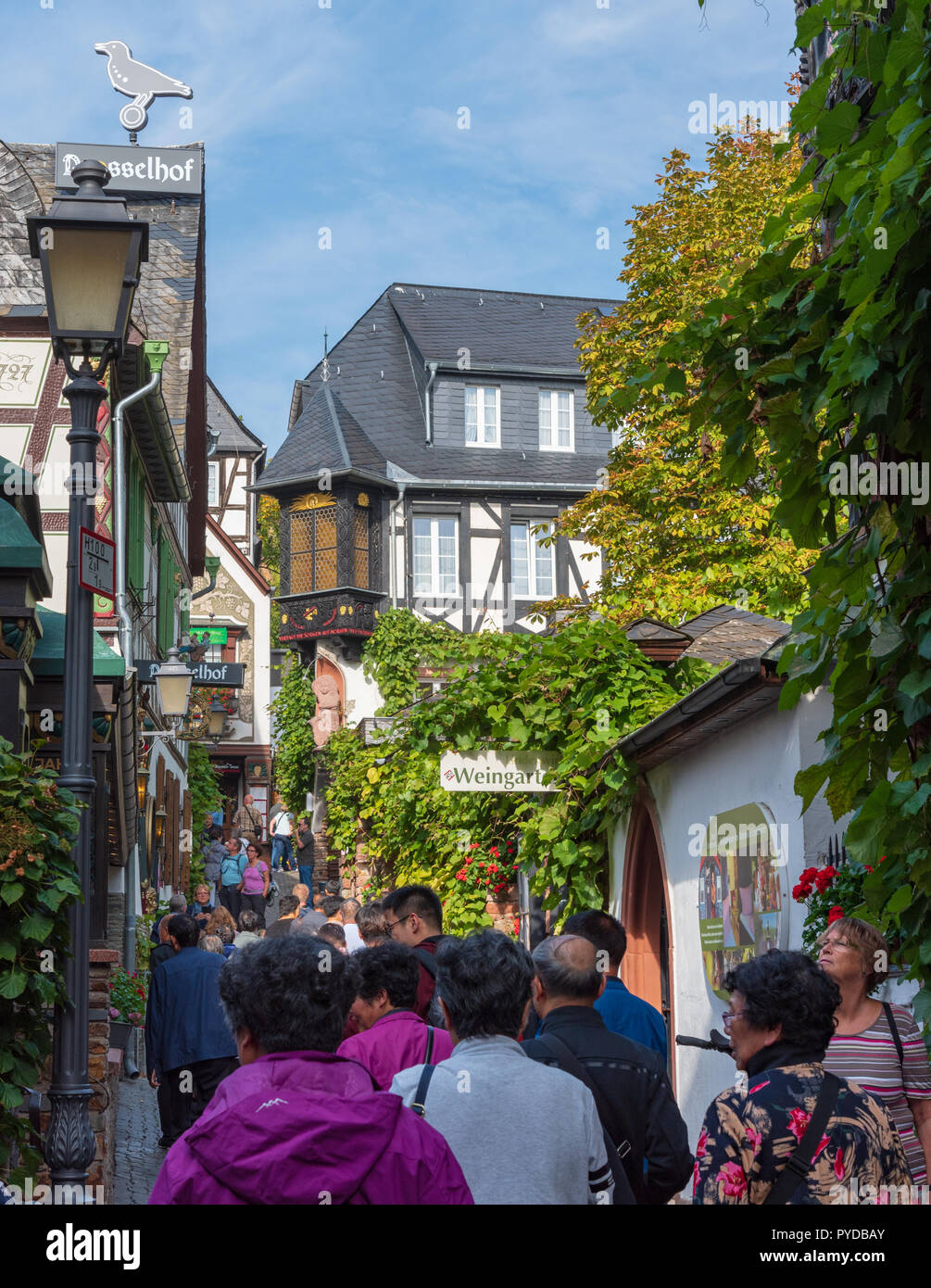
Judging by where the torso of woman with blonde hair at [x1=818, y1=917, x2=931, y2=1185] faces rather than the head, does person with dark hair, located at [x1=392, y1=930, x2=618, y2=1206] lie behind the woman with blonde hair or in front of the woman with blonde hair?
in front

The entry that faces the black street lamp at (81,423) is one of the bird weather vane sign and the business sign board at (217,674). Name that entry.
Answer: the business sign board

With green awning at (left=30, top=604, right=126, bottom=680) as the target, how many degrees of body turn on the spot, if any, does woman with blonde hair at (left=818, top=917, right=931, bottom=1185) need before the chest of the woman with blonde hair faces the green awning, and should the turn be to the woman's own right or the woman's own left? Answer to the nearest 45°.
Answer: approximately 90° to the woman's own right

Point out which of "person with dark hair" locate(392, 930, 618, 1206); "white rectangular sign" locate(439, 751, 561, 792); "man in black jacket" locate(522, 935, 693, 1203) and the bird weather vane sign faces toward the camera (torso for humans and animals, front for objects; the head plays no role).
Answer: the white rectangular sign

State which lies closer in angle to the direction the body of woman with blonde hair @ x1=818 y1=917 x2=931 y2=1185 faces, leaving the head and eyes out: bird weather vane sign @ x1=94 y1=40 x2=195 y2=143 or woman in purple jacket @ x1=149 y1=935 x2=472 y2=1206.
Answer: the woman in purple jacket

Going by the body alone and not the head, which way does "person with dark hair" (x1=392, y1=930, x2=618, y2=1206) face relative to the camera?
away from the camera

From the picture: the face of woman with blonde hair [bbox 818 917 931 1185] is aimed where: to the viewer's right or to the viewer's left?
to the viewer's left

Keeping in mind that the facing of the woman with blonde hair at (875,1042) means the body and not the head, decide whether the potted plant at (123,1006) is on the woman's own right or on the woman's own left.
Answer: on the woman's own right

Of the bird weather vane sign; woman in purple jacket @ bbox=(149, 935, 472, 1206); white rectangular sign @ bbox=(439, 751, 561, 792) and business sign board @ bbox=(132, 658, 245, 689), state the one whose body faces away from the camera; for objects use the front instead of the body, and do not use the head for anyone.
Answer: the woman in purple jacket

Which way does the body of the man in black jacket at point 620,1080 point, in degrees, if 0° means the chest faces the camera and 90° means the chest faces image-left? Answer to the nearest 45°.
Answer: approximately 135°

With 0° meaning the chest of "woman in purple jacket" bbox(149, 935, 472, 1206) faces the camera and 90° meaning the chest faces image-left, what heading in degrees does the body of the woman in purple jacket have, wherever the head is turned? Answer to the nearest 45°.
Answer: approximately 180°

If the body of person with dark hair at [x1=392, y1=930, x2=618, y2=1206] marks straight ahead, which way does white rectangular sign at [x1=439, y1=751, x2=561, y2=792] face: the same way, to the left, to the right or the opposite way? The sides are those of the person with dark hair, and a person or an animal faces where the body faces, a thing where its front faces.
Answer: the opposite way

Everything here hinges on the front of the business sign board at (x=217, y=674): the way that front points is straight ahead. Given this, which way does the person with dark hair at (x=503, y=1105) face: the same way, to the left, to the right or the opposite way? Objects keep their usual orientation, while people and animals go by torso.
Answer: the opposite way

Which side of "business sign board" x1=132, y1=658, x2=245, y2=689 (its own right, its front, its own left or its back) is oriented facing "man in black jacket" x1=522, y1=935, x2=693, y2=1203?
front

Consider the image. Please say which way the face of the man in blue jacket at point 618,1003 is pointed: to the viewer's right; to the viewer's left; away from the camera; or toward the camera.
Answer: away from the camera
